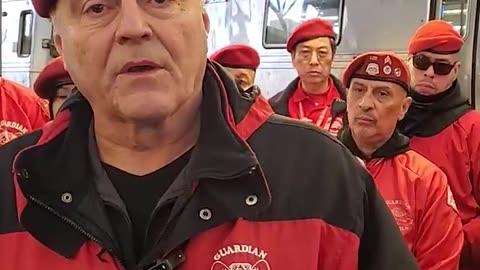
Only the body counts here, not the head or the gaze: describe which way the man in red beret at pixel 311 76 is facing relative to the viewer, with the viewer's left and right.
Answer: facing the viewer

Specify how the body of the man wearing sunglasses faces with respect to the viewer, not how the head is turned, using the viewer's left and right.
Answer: facing the viewer and to the left of the viewer

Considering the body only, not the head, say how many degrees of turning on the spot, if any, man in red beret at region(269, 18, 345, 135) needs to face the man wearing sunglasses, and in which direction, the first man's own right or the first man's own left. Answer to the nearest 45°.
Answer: approximately 45° to the first man's own left

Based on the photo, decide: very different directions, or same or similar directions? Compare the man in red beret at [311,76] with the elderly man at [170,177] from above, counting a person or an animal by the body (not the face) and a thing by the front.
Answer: same or similar directions

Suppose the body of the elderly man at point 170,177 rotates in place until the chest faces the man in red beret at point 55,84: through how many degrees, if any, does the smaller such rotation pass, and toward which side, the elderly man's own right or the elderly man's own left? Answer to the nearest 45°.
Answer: approximately 180°

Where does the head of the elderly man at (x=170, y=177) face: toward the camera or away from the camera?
toward the camera

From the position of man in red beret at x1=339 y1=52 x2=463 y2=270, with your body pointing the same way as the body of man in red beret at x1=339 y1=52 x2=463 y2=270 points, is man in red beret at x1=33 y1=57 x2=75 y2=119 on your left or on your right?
on your right

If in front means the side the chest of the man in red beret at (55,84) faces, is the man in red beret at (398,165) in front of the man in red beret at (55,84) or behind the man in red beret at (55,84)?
in front

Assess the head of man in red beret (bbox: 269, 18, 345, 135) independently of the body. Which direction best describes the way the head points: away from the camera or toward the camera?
toward the camera

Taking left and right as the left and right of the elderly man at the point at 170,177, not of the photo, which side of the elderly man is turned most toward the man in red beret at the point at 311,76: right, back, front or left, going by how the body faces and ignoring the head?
back

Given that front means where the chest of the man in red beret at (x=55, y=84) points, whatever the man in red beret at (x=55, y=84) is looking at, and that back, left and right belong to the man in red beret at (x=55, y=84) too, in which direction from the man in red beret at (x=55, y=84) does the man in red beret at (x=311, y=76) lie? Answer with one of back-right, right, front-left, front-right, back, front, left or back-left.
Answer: left

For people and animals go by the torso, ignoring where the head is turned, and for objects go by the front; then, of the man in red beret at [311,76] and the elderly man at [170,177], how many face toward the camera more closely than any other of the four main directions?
2

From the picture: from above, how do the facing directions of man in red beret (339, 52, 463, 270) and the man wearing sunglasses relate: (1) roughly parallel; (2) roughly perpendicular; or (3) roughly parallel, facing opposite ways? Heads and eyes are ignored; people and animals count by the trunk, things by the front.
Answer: roughly parallel

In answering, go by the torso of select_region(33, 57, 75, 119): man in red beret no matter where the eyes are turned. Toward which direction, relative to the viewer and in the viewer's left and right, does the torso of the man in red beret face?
facing the viewer and to the right of the viewer

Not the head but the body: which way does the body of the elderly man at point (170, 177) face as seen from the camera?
toward the camera
